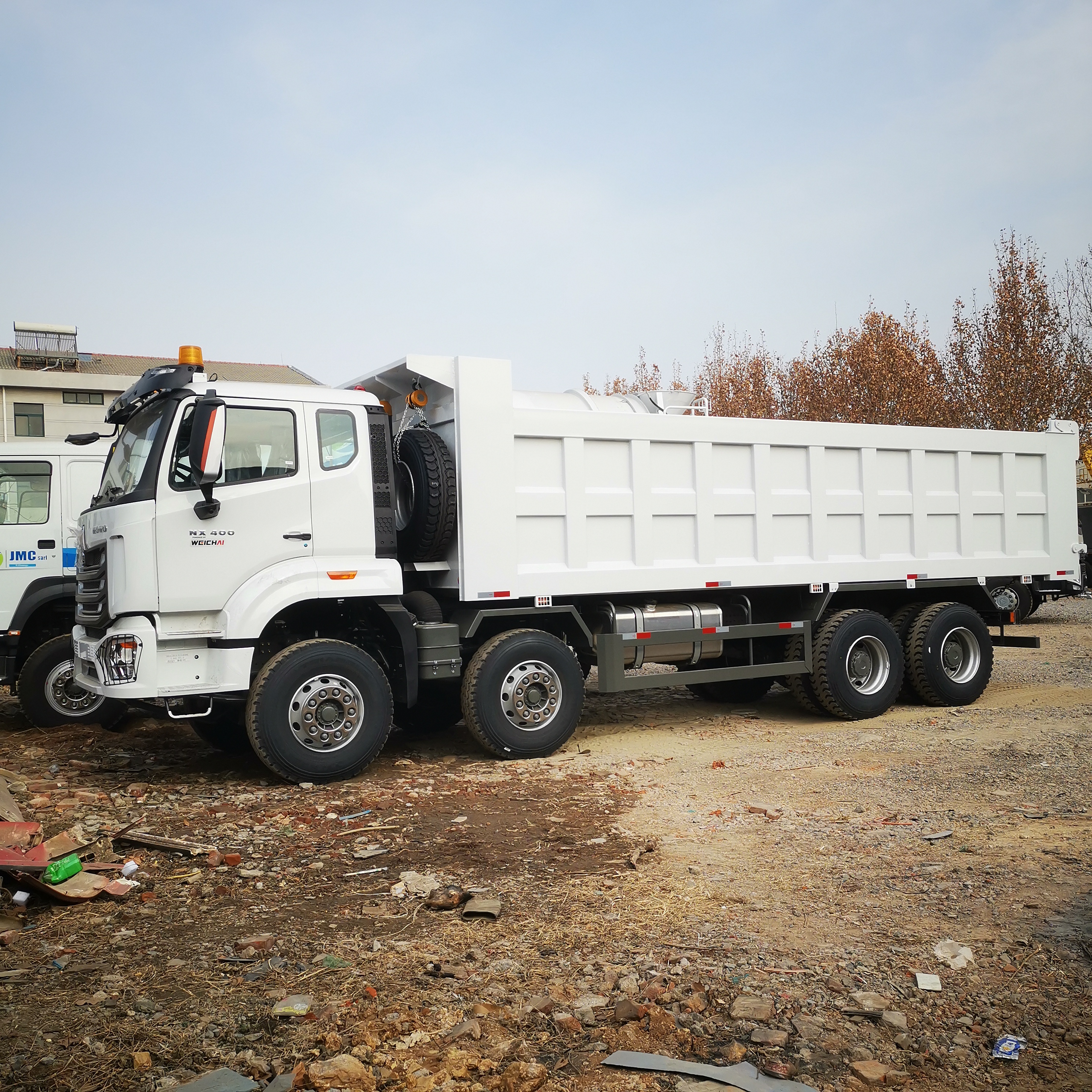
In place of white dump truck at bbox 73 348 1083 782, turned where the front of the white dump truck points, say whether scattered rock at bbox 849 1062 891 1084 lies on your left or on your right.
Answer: on your left

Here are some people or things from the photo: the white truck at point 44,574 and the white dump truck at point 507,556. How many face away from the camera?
0

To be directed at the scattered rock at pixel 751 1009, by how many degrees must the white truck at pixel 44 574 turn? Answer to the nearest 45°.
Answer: approximately 90° to its left

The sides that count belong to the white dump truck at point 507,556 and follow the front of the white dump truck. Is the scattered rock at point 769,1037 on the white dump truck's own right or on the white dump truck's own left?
on the white dump truck's own left

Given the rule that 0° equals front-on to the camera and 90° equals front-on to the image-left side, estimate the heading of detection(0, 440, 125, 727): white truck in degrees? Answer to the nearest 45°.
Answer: approximately 90°

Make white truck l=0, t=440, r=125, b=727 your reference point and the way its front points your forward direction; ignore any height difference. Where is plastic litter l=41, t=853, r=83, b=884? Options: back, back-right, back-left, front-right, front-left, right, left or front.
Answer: left

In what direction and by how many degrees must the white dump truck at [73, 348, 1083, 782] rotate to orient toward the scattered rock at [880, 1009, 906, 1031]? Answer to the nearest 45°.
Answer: approximately 45° to its left

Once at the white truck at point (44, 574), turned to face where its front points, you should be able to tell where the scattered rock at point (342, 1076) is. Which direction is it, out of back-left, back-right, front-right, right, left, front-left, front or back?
left

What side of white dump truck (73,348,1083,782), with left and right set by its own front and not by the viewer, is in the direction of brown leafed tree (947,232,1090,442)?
back

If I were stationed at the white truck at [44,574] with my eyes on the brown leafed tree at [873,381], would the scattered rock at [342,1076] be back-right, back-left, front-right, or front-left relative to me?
back-right

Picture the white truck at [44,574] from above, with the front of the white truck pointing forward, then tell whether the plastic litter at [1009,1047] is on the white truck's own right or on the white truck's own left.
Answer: on the white truck's own left

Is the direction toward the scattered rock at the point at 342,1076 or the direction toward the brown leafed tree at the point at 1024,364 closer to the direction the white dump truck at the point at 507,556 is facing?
the scattered rock

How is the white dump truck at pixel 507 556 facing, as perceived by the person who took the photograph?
facing the viewer and to the left of the viewer
